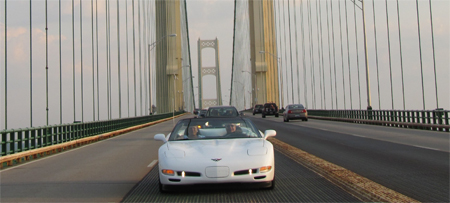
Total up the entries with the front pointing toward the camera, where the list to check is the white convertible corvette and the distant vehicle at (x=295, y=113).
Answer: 1

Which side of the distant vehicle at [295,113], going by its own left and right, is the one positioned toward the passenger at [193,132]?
back

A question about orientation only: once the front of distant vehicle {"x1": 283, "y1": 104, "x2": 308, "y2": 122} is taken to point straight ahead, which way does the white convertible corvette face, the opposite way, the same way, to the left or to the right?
the opposite way

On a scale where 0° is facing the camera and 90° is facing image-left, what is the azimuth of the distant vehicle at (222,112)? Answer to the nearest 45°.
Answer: approximately 0°

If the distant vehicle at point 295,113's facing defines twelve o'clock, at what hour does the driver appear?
The driver is roughly at 6 o'clock from the distant vehicle.

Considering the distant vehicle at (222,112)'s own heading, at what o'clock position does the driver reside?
The driver is roughly at 12 o'clock from the distant vehicle.

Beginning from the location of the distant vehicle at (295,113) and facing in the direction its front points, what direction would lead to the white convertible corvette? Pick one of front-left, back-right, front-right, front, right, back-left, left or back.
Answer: back

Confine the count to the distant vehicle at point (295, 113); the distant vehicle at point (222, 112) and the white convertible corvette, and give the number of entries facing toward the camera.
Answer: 2

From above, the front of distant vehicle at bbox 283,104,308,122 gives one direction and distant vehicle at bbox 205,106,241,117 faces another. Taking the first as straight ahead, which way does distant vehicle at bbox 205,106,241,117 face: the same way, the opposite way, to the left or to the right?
the opposite way

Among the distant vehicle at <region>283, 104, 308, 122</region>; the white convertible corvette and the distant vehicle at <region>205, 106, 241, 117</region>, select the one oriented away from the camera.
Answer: the distant vehicle at <region>283, 104, 308, 122</region>

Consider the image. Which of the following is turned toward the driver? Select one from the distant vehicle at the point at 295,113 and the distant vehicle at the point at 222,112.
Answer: the distant vehicle at the point at 222,112

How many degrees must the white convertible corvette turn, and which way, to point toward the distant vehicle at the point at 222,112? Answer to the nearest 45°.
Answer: approximately 180°

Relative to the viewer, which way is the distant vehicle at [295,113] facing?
away from the camera
